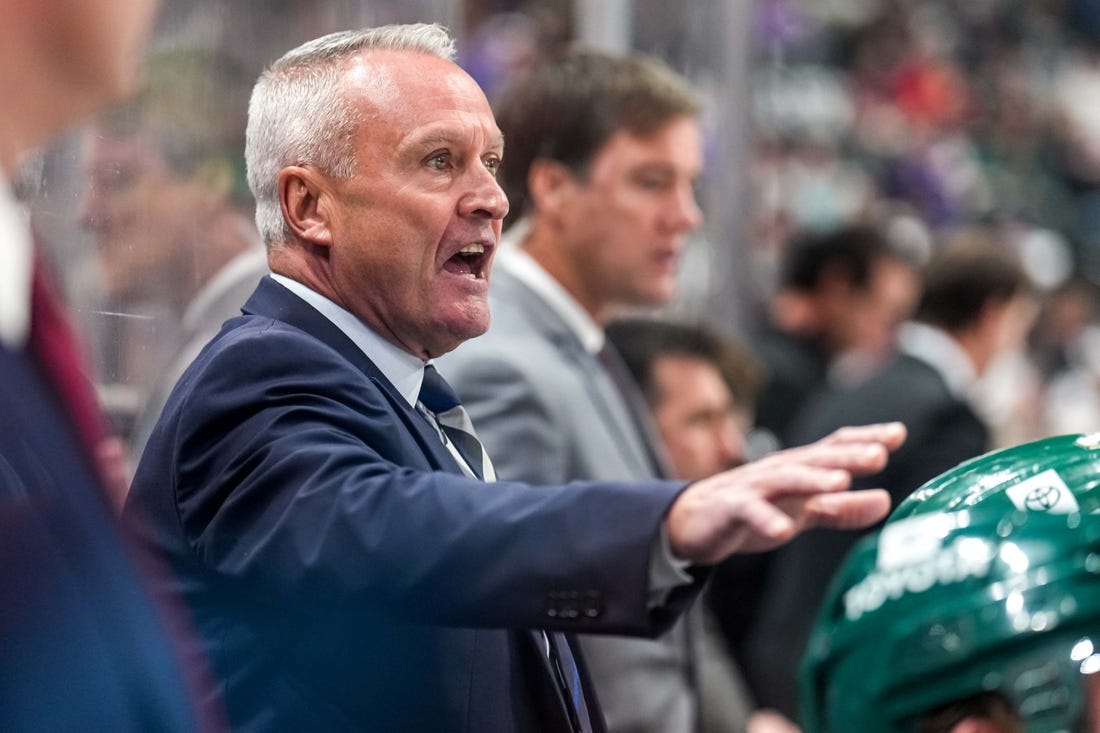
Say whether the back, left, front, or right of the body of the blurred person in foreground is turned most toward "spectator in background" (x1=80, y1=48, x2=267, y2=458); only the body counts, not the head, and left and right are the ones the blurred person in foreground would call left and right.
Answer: left

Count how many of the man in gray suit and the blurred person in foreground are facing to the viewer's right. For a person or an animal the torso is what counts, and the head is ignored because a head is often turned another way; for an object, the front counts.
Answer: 2

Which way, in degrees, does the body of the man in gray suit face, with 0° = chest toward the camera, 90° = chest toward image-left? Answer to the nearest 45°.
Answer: approximately 270°

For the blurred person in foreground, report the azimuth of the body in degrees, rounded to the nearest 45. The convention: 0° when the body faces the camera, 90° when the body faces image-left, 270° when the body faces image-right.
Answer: approximately 270°
